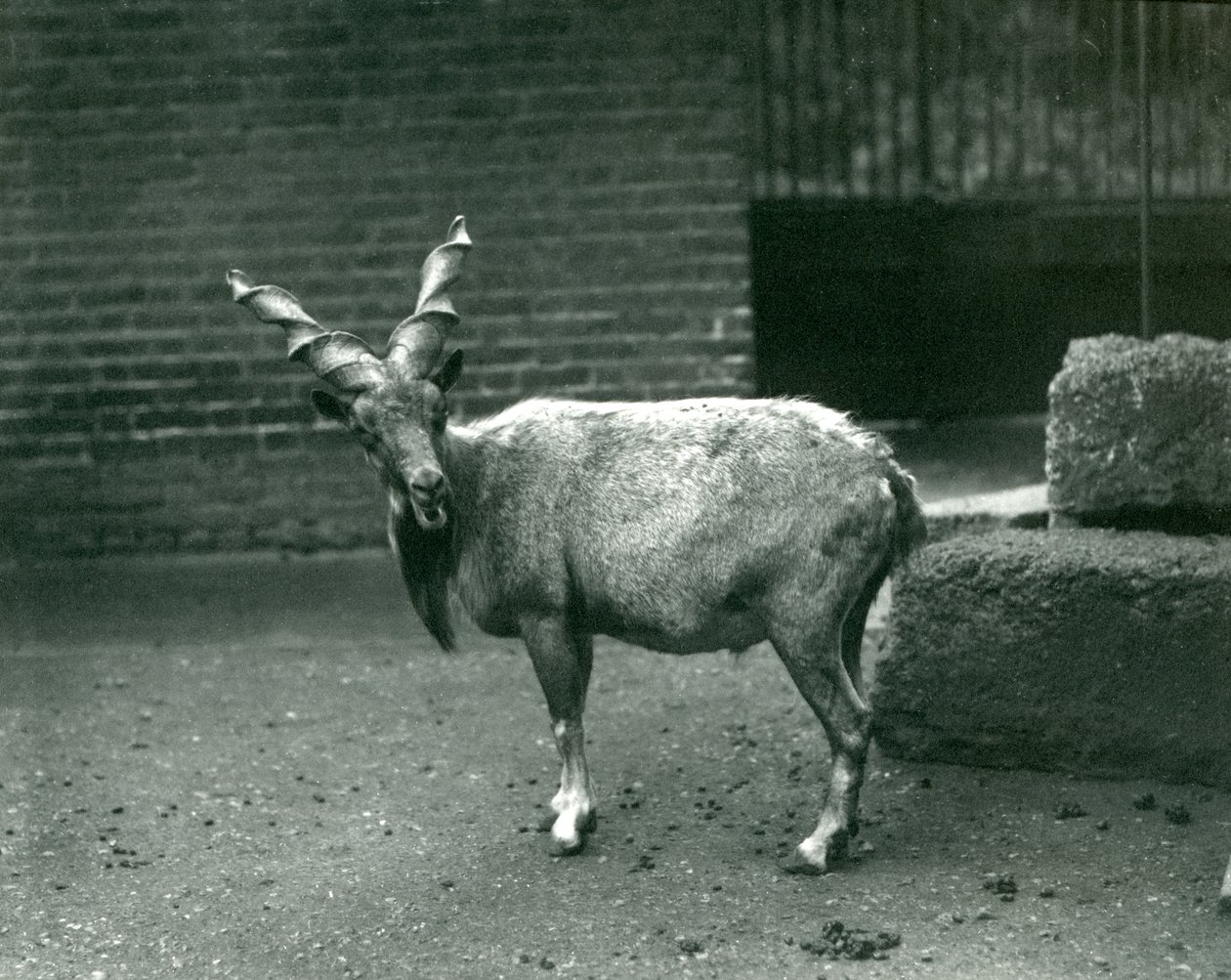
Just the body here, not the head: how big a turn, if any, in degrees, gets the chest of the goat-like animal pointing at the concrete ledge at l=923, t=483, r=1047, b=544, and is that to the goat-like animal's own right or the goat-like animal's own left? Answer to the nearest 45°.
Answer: approximately 135° to the goat-like animal's own right

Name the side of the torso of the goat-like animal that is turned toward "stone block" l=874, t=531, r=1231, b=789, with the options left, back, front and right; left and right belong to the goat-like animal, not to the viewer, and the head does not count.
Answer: back

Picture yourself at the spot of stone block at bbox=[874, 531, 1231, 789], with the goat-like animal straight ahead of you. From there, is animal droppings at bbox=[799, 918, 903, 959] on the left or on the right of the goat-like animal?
left

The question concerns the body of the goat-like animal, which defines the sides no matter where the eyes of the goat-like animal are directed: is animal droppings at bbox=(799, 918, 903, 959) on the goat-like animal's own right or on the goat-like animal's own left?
on the goat-like animal's own left

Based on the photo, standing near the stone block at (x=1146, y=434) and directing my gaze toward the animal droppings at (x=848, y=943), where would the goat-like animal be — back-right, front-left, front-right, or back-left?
front-right

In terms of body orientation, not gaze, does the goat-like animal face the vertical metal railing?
no

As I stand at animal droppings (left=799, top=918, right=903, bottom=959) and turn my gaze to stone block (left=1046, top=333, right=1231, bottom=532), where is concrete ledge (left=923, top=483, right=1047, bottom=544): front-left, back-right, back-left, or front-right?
front-left

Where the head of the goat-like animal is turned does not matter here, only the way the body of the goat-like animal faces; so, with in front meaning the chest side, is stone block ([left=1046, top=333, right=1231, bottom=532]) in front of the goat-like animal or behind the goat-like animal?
behind

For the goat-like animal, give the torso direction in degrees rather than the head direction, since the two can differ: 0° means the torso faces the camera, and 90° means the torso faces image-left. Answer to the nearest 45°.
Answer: approximately 90°
